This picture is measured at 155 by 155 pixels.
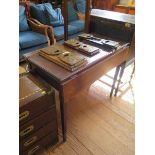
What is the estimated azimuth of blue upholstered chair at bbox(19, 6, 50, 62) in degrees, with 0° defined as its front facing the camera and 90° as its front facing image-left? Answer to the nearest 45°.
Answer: approximately 315°

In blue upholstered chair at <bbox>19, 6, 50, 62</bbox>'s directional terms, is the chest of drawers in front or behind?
in front

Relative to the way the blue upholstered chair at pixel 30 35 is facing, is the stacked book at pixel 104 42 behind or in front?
in front

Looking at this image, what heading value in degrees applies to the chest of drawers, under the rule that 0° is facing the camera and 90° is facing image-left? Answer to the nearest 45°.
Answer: approximately 315°

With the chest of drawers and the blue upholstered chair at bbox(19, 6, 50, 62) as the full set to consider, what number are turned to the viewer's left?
0

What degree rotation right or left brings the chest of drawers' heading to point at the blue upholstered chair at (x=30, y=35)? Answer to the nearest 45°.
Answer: approximately 135° to its left
